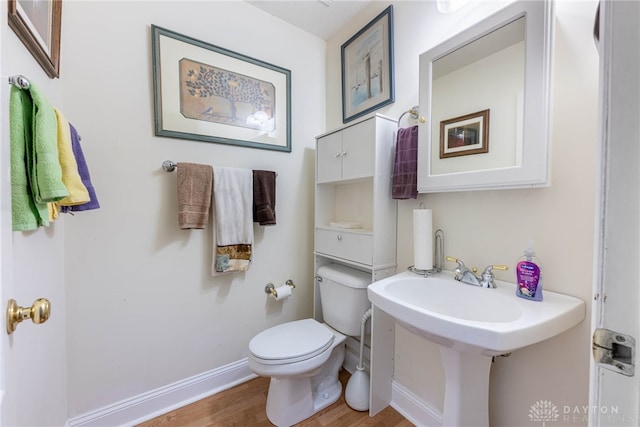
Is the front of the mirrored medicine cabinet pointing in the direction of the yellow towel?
yes

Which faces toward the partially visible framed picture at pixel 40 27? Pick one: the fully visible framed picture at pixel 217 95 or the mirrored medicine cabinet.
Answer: the mirrored medicine cabinet

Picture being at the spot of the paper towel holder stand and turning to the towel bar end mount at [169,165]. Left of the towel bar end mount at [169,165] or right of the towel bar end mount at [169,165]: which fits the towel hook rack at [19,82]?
left

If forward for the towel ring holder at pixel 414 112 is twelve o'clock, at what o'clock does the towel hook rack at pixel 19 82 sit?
the towel hook rack at pixel 19 82 is roughly at 12 o'clock from the towel ring holder at pixel 414 112.

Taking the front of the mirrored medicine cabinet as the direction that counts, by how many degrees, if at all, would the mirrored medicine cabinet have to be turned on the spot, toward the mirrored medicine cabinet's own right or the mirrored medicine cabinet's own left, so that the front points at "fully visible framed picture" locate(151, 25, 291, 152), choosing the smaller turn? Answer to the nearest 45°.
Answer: approximately 45° to the mirrored medicine cabinet's own right

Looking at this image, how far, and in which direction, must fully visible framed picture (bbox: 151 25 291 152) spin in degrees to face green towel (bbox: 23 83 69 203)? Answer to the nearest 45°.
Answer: approximately 90° to its right

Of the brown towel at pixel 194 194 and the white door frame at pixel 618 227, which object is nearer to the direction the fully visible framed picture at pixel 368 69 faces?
the brown towel
